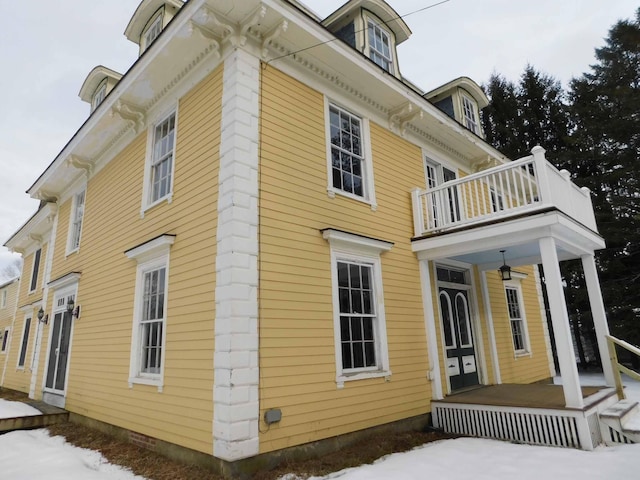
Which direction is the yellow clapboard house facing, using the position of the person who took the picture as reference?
facing the viewer and to the right of the viewer

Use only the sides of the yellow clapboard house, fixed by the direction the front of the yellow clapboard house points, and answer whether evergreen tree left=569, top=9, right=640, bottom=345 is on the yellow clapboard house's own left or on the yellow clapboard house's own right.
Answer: on the yellow clapboard house's own left
